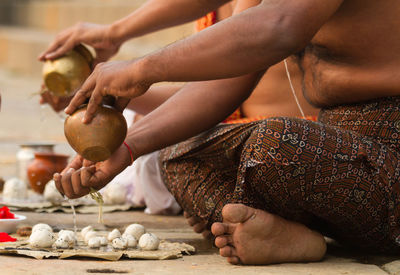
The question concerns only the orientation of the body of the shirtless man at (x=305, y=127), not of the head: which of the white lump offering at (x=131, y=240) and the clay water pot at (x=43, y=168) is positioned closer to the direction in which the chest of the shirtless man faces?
the white lump offering

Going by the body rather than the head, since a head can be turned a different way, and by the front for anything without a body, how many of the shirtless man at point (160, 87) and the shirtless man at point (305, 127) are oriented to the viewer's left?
2

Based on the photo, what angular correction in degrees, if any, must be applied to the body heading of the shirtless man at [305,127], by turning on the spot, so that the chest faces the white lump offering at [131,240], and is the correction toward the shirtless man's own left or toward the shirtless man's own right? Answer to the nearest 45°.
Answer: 0° — they already face it

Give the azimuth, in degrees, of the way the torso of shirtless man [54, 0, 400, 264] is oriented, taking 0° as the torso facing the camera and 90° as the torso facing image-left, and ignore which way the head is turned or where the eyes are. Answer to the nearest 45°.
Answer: approximately 90°

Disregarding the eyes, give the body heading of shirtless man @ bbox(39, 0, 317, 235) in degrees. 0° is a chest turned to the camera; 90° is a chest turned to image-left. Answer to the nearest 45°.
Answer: approximately 90°

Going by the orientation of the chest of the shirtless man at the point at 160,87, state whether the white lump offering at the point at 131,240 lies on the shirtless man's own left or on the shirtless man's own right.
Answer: on the shirtless man's own left
